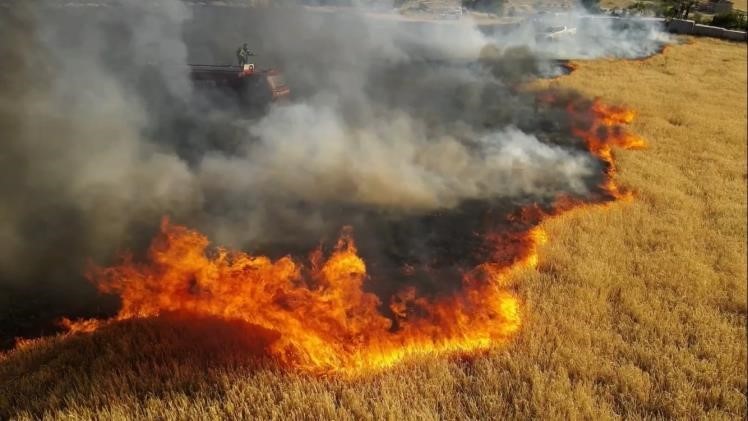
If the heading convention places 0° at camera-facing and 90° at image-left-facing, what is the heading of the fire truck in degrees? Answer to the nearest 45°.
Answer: approximately 315°

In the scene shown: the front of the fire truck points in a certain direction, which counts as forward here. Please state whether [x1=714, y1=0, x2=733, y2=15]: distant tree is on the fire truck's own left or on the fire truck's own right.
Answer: on the fire truck's own left
